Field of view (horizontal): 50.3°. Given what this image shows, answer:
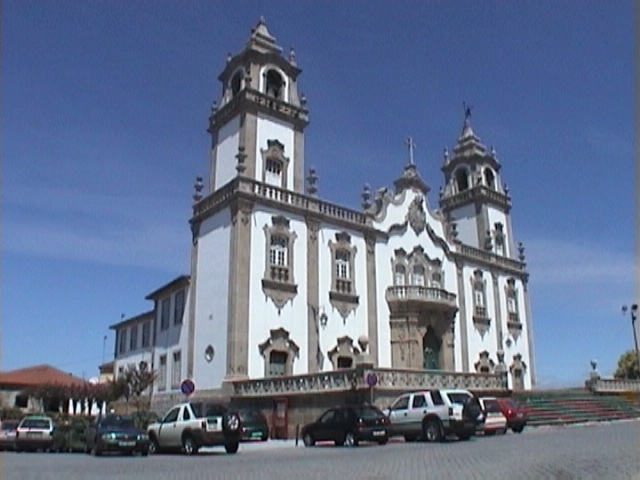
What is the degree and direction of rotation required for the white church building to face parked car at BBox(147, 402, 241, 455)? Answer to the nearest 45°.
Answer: approximately 45° to its right

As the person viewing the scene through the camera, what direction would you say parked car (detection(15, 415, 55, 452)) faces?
facing away from the viewer

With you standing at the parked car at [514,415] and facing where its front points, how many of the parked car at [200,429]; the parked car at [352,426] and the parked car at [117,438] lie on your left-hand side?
3

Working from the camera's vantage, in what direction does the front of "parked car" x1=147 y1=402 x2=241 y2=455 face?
facing away from the viewer and to the left of the viewer

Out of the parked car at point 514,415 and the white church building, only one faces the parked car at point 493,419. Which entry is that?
the white church building

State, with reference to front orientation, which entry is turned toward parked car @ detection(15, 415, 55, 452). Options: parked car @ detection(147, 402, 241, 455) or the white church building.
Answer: parked car @ detection(147, 402, 241, 455)

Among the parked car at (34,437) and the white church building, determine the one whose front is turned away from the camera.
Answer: the parked car

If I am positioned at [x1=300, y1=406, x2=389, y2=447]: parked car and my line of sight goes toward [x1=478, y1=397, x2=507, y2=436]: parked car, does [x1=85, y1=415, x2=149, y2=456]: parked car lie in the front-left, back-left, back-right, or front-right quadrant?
back-left

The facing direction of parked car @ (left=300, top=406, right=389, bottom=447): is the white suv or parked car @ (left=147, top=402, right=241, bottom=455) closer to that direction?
the parked car

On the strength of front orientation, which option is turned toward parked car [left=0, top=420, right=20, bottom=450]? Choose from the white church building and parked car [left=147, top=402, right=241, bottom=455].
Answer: parked car [left=147, top=402, right=241, bottom=455]

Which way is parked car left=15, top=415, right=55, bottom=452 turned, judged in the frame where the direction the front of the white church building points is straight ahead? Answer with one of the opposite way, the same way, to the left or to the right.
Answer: the opposite way

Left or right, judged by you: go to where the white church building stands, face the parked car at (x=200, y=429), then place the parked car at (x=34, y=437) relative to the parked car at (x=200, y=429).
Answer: right

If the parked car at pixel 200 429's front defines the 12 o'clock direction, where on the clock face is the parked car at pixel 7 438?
the parked car at pixel 7 438 is roughly at 12 o'clock from the parked car at pixel 200 429.

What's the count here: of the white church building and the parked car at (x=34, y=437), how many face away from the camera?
1

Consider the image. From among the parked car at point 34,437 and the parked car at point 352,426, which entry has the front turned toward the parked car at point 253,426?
the parked car at point 352,426
